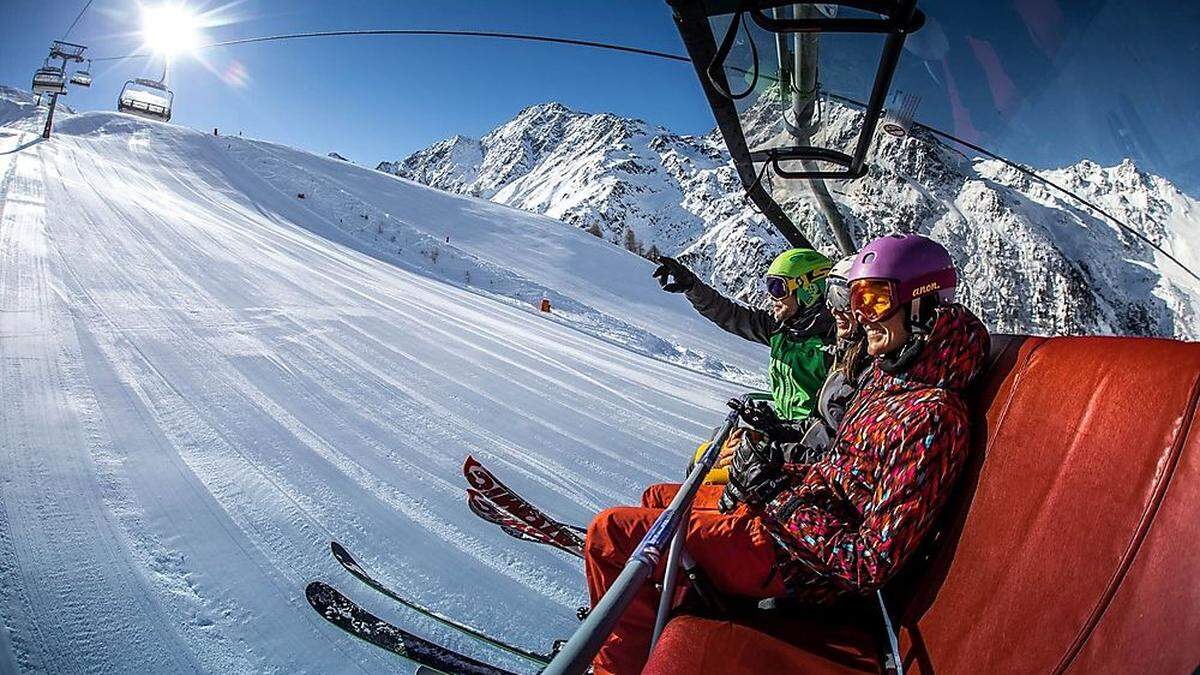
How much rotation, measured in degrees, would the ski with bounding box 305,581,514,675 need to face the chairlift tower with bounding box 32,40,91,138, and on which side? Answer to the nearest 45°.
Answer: approximately 45° to its right

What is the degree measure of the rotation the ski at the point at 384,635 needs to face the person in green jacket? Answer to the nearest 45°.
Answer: approximately 135° to its right

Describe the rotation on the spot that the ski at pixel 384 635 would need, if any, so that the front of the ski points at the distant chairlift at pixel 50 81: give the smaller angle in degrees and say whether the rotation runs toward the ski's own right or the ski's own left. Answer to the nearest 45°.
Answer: approximately 45° to the ski's own right

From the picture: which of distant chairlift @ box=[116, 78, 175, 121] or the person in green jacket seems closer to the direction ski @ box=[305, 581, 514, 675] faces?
the distant chairlift

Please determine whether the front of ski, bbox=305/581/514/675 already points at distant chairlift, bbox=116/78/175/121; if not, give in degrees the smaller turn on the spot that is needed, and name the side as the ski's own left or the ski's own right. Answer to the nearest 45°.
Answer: approximately 45° to the ski's own right

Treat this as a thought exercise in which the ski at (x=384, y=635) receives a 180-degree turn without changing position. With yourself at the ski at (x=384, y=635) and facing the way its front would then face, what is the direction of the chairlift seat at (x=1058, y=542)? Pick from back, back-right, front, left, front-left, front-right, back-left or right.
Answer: front-right

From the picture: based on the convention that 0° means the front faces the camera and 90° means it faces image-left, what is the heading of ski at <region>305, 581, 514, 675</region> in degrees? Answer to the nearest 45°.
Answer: approximately 90°

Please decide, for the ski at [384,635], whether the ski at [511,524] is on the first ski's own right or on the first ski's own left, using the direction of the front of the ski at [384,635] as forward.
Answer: on the first ski's own right
